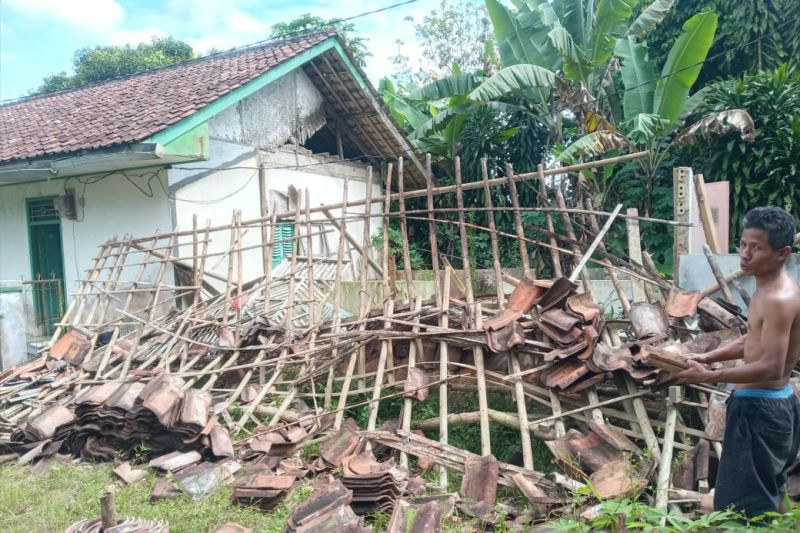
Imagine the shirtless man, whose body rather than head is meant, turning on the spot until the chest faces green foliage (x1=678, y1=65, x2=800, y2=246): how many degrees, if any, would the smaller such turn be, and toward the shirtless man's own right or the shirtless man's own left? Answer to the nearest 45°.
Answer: approximately 90° to the shirtless man's own right

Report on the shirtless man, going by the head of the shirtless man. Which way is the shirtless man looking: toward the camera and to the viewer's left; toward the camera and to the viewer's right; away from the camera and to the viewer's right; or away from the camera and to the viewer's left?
toward the camera and to the viewer's left

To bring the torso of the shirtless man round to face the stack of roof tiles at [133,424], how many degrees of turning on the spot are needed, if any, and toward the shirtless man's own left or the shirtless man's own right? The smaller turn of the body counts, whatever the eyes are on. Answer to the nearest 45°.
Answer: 0° — they already face it

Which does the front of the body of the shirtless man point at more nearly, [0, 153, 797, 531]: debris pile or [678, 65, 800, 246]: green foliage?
the debris pile

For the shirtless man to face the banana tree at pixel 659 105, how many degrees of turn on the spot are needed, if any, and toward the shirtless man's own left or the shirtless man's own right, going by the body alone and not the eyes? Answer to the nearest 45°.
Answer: approximately 90° to the shirtless man's own right

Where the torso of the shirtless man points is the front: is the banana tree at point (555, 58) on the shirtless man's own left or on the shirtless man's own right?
on the shirtless man's own right

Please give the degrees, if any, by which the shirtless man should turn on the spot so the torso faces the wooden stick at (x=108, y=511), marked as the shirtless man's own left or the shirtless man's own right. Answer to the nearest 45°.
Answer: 0° — they already face it

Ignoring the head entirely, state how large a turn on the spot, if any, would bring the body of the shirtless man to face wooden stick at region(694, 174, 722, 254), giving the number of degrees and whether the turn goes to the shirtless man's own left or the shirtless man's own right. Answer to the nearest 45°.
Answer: approximately 90° to the shirtless man's own right

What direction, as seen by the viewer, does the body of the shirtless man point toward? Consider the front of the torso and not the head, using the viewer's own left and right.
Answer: facing to the left of the viewer

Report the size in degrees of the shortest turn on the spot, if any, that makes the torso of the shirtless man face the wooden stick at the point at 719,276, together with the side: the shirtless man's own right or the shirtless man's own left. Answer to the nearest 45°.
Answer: approximately 90° to the shirtless man's own right
